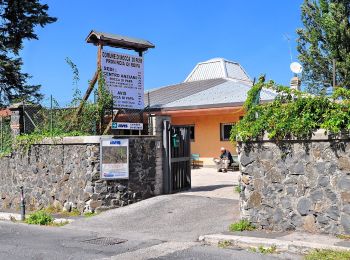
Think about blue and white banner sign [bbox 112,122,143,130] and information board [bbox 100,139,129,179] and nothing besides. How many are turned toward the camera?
2

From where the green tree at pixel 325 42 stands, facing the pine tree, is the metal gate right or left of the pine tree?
left

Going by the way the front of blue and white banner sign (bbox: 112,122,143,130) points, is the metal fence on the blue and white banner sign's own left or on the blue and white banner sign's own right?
on the blue and white banner sign's own right

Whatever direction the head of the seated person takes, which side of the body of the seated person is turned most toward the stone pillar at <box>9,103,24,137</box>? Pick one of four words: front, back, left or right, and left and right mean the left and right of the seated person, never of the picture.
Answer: front

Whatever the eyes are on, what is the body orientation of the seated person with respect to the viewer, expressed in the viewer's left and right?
facing the viewer and to the left of the viewer

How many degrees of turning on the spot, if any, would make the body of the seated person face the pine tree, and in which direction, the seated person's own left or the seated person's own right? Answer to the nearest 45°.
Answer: approximately 45° to the seated person's own right

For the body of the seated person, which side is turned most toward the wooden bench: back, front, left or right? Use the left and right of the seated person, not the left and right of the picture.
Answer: right

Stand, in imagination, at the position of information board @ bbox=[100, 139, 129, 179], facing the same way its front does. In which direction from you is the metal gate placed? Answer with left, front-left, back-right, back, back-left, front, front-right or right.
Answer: back-left

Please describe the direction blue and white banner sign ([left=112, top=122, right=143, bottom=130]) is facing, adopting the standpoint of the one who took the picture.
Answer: facing the viewer
